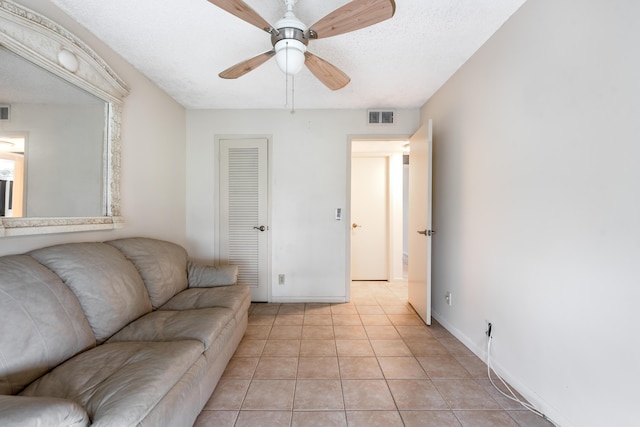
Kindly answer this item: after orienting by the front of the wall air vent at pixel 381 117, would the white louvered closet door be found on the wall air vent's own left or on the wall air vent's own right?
on the wall air vent's own right

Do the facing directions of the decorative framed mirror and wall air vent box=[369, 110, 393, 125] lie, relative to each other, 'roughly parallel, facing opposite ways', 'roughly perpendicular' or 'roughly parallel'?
roughly perpendicular

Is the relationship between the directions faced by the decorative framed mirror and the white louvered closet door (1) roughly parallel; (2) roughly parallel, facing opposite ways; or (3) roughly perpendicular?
roughly perpendicular

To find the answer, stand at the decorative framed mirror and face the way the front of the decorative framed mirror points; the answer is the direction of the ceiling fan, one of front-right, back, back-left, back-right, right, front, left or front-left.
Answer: front

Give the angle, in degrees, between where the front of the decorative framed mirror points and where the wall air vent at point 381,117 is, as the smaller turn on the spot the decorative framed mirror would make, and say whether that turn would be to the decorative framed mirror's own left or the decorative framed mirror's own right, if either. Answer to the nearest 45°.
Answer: approximately 45° to the decorative framed mirror's own left

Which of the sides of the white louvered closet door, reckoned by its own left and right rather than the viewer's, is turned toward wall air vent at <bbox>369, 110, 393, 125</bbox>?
left

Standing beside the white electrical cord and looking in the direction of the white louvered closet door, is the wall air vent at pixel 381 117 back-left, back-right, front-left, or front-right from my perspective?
front-right

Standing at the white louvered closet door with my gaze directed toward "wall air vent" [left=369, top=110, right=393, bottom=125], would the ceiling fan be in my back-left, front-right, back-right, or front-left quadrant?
front-right

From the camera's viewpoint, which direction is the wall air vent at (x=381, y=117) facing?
toward the camera

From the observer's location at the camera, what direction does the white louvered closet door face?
facing the viewer

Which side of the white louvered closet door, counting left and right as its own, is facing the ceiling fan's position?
front

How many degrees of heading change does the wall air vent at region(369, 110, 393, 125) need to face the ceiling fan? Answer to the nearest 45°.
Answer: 0° — it already faces it

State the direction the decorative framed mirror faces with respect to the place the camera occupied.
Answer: facing the viewer and to the right of the viewer

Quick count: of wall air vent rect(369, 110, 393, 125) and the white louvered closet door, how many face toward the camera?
2
